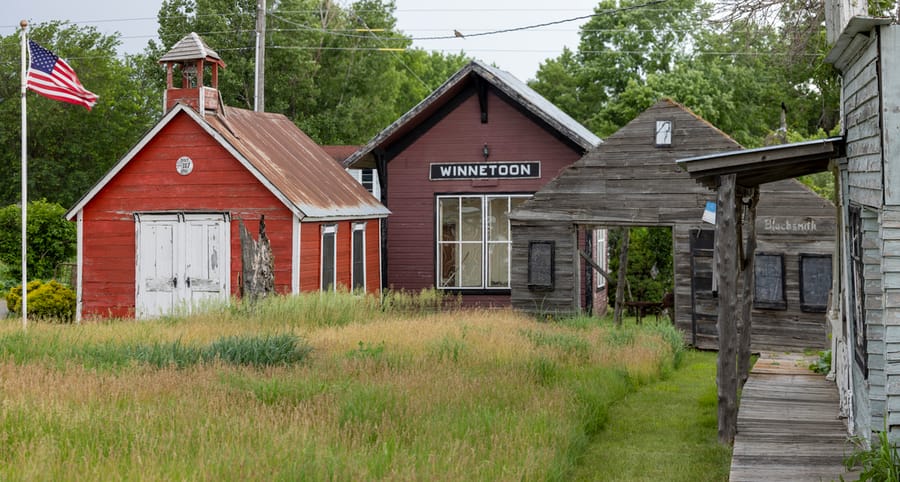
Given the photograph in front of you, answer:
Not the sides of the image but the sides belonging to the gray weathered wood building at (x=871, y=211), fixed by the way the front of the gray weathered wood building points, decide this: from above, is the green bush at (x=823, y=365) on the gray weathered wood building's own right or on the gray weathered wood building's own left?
on the gray weathered wood building's own right

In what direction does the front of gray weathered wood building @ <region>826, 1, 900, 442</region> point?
to the viewer's left

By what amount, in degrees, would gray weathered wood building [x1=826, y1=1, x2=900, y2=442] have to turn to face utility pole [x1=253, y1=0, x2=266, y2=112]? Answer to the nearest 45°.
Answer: approximately 45° to its right

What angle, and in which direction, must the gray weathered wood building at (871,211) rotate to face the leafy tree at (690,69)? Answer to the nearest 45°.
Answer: approximately 90° to its right

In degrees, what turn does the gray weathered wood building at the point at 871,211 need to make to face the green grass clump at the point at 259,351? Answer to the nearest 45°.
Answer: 0° — it already faces it

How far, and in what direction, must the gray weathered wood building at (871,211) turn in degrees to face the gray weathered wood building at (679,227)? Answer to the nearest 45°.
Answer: approximately 90° to its right

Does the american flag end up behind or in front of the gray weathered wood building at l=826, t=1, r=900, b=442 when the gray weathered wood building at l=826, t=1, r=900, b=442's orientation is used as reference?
in front
